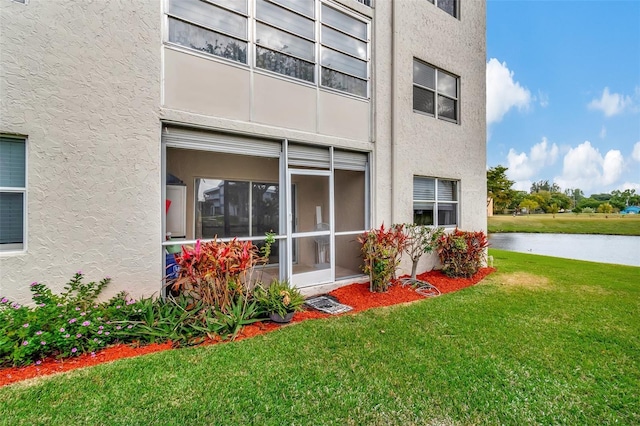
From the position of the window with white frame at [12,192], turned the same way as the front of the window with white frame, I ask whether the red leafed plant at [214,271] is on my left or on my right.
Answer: on my left

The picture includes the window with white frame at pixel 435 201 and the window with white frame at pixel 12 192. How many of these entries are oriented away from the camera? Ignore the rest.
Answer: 0

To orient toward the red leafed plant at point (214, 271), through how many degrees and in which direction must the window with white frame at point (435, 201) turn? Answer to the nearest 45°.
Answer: approximately 90° to its right

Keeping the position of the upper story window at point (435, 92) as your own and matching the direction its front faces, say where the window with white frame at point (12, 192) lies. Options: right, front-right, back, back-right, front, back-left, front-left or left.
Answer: right

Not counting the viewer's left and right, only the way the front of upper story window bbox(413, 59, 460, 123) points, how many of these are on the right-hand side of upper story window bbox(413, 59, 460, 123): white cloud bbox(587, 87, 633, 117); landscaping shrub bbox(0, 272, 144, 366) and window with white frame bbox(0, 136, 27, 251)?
2

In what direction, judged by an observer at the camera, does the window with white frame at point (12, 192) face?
facing the viewer

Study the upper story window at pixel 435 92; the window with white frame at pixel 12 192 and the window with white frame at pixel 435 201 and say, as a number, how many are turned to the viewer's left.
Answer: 0

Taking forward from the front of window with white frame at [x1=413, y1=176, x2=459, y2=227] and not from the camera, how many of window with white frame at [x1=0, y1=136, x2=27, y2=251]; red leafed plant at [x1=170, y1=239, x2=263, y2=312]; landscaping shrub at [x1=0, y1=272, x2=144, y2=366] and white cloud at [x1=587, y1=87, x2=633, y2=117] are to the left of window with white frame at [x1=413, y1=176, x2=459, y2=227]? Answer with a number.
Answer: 1

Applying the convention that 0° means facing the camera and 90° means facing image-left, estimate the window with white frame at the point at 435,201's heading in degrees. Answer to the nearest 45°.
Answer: approximately 315°

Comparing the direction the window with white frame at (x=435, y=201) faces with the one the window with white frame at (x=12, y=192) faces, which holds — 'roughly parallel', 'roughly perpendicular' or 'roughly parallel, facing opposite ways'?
roughly parallel

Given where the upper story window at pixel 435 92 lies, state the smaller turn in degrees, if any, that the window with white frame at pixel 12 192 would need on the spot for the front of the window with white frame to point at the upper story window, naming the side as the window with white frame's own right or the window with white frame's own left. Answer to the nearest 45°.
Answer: approximately 90° to the window with white frame's own left

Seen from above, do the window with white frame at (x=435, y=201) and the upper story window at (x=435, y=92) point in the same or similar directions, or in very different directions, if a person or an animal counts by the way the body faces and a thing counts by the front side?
same or similar directions
